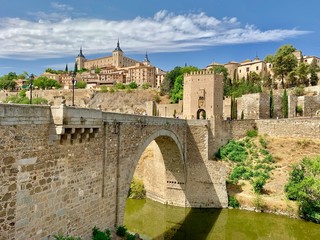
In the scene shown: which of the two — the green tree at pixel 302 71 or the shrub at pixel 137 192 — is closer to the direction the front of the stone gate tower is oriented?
the shrub

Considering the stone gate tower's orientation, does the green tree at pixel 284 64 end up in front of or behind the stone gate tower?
behind

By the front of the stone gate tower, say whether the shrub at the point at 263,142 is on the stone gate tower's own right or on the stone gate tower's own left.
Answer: on the stone gate tower's own left

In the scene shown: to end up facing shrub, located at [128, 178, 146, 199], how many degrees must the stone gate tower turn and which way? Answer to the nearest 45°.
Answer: approximately 45° to its right

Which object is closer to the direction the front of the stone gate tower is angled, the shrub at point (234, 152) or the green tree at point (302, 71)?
the shrub

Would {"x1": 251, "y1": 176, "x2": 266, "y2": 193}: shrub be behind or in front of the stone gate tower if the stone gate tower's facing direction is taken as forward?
in front

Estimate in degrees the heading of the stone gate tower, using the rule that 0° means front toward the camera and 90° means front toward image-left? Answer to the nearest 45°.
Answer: approximately 0°

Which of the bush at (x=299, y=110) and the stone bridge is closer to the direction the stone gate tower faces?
the stone bridge

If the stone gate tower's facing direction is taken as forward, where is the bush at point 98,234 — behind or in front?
in front
